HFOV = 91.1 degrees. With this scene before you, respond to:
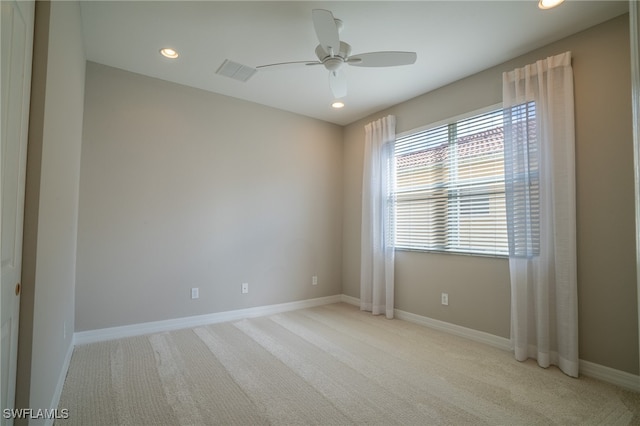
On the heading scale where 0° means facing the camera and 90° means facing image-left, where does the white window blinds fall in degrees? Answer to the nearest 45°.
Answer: approximately 45°

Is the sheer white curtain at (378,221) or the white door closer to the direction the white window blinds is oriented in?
the white door

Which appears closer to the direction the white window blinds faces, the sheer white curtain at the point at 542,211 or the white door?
the white door

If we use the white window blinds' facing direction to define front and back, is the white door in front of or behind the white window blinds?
in front

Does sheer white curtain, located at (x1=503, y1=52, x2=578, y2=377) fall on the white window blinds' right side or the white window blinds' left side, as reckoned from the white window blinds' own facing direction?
on its left

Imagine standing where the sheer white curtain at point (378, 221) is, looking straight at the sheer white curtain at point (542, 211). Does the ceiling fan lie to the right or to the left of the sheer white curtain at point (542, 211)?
right

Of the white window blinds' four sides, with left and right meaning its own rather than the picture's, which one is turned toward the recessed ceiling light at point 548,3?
left

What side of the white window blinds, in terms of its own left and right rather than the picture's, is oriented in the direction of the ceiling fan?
front

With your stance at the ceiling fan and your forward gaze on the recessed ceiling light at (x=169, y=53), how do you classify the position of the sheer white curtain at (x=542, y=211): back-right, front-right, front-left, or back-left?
back-right

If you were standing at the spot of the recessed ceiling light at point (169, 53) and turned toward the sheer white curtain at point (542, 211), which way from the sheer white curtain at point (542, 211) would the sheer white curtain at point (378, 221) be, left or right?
left

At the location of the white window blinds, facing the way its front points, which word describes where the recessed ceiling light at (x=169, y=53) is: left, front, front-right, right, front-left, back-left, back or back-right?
front

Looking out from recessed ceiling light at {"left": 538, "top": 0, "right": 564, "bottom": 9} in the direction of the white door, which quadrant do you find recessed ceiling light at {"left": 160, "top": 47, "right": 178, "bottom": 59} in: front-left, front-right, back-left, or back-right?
front-right

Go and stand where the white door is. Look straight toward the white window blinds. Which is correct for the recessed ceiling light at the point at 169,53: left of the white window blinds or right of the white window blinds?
left

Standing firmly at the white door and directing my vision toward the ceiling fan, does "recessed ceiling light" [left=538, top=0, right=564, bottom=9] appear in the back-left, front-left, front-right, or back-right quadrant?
front-right

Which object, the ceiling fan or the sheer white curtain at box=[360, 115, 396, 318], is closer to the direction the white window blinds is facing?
the ceiling fan

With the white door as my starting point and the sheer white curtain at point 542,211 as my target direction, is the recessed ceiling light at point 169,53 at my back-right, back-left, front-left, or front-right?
front-left

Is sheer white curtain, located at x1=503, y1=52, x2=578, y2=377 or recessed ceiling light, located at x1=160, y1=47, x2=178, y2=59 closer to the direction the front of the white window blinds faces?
the recessed ceiling light

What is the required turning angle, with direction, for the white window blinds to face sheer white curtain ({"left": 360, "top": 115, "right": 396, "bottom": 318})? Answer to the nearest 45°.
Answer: approximately 45° to its right
